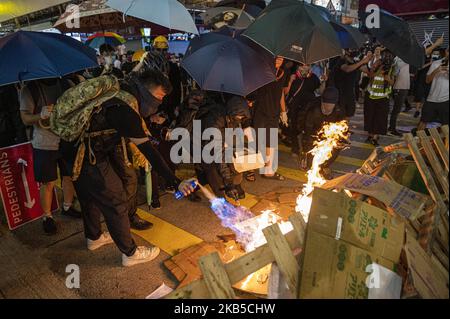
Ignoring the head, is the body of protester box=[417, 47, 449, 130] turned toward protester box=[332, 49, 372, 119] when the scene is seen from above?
no

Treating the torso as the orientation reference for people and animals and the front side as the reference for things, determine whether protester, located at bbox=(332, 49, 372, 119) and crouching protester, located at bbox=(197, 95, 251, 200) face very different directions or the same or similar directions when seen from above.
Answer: same or similar directions

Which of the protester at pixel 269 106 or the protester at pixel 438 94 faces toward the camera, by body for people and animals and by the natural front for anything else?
the protester at pixel 438 94

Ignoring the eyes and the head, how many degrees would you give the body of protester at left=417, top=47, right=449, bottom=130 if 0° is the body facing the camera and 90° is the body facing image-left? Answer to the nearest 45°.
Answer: approximately 0°

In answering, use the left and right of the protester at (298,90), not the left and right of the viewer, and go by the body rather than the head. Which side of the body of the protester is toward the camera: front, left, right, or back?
front

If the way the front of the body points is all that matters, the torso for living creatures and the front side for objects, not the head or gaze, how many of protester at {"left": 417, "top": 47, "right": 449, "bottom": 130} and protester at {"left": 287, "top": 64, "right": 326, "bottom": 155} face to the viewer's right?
0
